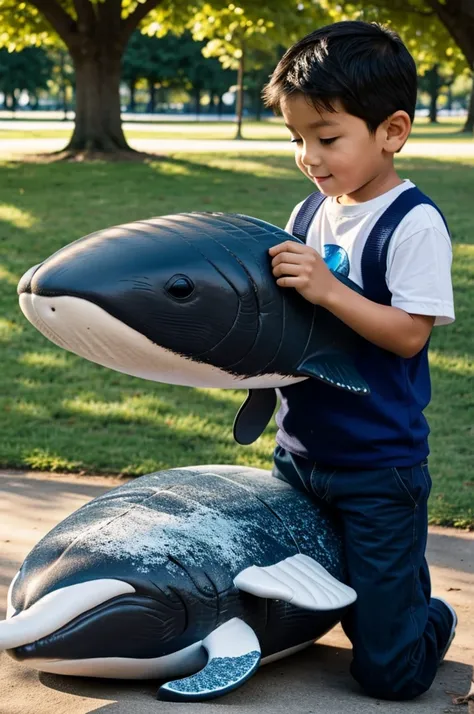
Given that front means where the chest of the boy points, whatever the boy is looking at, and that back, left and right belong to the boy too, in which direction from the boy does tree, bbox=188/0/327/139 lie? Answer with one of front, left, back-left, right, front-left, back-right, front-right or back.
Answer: back-right

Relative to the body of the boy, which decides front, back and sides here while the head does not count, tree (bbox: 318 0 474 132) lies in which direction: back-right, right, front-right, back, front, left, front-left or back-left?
back-right

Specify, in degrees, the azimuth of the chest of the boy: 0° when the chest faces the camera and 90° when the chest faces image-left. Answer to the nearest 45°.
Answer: approximately 45°

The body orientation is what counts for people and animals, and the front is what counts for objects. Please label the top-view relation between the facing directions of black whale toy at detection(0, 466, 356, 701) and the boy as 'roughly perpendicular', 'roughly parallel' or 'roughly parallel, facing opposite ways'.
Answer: roughly parallel

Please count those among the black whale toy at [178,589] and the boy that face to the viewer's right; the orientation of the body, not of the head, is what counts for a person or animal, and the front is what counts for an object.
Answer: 0

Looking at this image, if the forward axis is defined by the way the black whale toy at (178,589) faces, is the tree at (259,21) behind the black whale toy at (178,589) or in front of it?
behind

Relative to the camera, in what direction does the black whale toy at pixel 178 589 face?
facing the viewer and to the left of the viewer

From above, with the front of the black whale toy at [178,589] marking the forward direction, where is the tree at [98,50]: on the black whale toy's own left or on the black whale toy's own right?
on the black whale toy's own right

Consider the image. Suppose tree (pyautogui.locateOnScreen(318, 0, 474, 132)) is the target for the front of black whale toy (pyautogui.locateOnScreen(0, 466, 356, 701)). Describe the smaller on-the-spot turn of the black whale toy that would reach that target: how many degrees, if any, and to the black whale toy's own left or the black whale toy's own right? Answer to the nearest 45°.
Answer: approximately 135° to the black whale toy's own right

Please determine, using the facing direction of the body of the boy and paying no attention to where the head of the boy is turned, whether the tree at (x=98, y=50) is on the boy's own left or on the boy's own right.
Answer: on the boy's own right
